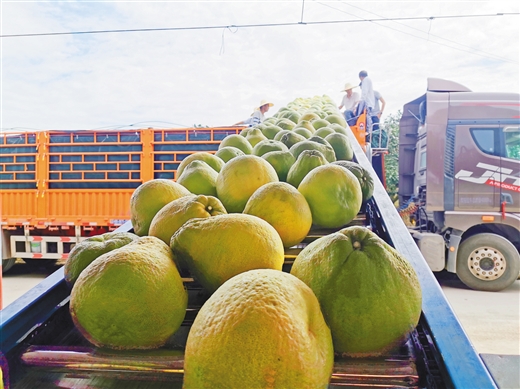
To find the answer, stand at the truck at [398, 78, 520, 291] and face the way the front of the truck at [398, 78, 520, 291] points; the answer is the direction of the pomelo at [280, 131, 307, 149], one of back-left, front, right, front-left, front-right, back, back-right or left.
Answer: right

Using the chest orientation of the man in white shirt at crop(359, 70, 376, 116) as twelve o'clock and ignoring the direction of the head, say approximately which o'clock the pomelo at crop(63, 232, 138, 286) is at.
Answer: The pomelo is roughly at 9 o'clock from the man in white shirt.

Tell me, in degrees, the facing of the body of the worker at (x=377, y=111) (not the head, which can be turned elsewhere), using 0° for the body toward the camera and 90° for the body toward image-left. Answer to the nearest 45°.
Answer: approximately 90°

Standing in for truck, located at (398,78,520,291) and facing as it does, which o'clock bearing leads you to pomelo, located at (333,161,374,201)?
The pomelo is roughly at 3 o'clock from the truck.

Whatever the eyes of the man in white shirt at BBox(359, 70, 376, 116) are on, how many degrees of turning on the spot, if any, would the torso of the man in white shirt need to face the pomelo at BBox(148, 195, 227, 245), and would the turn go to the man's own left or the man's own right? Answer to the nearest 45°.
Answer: approximately 90° to the man's own left

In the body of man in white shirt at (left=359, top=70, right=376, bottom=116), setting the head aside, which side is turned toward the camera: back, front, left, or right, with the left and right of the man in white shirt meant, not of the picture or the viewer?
left

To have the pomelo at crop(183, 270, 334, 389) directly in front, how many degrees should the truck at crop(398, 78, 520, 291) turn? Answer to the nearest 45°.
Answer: approximately 90° to its right

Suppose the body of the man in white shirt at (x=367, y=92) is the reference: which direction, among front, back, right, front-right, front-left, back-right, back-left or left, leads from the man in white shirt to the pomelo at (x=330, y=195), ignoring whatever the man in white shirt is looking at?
left

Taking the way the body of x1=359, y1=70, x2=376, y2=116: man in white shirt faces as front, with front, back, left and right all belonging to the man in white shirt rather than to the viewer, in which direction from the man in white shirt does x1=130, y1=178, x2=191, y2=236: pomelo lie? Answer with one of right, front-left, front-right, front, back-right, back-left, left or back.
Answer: left

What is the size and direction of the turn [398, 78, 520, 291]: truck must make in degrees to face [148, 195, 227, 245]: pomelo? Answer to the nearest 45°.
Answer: approximately 90° to its right

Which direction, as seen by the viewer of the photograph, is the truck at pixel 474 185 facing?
facing to the right of the viewer
